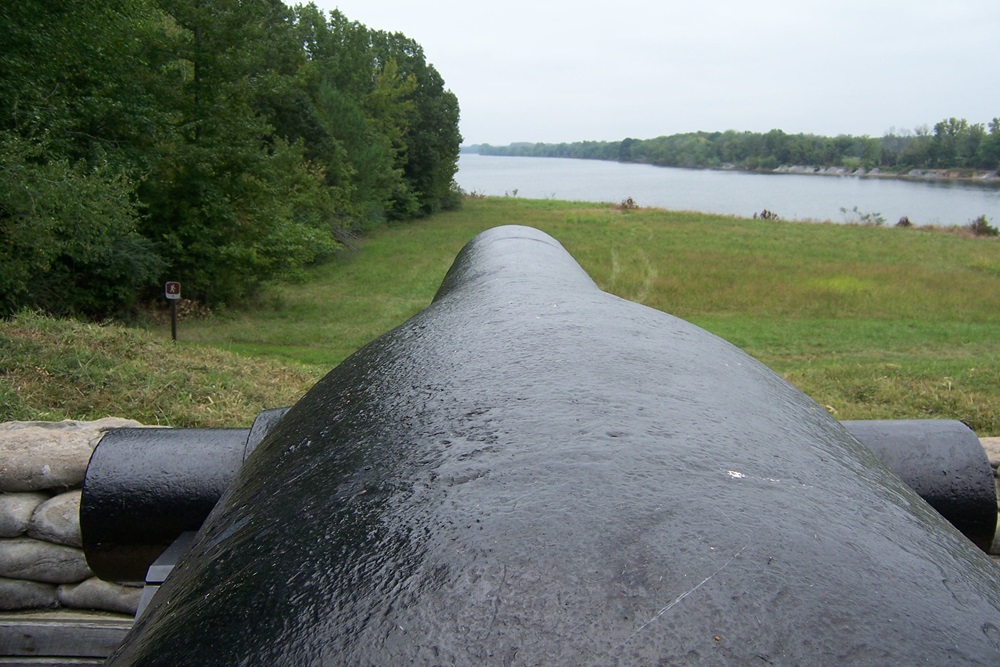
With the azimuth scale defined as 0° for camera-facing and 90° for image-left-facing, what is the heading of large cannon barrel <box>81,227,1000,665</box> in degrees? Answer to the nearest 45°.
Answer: approximately 180°

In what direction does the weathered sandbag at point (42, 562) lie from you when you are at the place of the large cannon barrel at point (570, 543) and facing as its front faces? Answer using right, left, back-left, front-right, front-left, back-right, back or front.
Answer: front-left

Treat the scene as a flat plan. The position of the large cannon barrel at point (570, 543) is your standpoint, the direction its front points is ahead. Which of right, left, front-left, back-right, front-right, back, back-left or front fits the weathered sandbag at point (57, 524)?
front-left

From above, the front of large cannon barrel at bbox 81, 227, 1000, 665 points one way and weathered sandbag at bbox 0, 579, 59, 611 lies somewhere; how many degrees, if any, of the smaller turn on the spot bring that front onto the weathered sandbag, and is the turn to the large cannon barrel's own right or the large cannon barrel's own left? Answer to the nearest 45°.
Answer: approximately 45° to the large cannon barrel's own left

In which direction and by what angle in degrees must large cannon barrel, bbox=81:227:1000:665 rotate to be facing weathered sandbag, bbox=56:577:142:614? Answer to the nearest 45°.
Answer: approximately 45° to its left

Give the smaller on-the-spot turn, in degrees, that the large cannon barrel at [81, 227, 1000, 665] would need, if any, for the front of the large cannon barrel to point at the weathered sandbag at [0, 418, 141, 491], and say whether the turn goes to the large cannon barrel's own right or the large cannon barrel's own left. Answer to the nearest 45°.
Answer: approximately 45° to the large cannon barrel's own left
